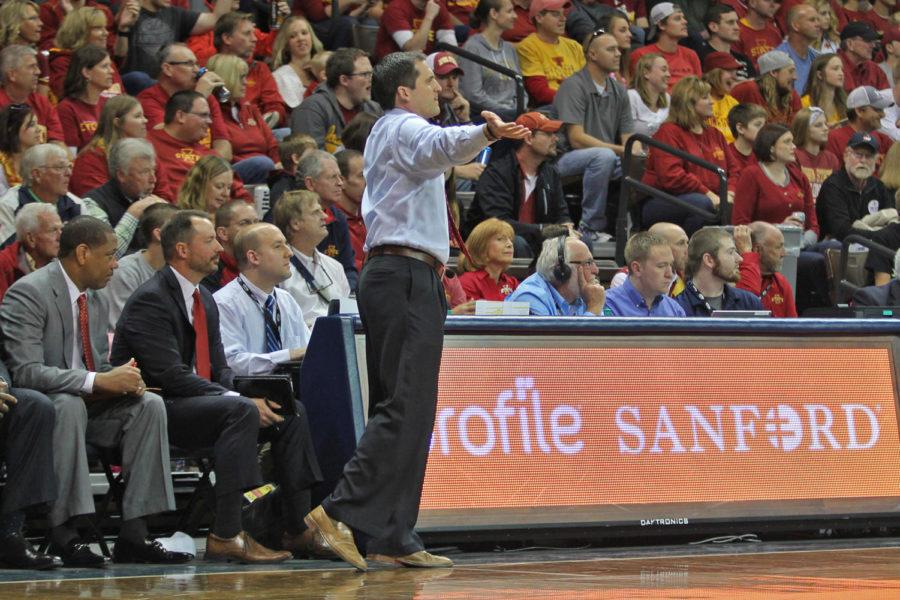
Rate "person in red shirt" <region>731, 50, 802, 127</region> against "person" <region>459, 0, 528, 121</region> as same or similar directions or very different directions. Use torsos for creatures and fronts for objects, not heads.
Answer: same or similar directions

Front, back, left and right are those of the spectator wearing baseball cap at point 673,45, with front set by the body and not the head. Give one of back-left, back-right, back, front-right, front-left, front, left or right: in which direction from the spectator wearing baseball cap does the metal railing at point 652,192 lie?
front-right

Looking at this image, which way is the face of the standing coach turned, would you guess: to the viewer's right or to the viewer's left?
to the viewer's right

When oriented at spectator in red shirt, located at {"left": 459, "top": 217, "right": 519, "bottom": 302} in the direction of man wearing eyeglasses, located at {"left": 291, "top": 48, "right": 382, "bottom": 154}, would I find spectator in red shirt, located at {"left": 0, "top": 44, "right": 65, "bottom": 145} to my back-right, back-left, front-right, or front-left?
front-left

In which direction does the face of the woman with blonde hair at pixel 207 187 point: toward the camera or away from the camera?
toward the camera

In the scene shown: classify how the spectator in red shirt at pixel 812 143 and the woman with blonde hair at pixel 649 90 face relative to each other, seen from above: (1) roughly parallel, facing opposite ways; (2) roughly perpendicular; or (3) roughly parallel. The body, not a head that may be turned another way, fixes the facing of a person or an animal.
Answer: roughly parallel

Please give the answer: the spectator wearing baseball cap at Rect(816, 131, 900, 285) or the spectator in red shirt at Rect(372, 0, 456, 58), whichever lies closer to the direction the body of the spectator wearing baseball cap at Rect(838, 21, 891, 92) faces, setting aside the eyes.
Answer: the spectator wearing baseball cap

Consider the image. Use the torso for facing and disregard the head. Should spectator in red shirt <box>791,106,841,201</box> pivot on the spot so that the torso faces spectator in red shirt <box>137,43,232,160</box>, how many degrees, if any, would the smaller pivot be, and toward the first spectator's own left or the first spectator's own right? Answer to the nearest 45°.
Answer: approximately 90° to the first spectator's own right

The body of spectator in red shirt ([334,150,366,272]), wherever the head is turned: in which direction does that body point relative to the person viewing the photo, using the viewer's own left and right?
facing the viewer and to the right of the viewer

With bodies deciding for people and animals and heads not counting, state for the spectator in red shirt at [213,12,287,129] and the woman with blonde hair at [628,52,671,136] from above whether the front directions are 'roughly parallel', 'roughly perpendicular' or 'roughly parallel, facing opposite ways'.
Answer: roughly parallel

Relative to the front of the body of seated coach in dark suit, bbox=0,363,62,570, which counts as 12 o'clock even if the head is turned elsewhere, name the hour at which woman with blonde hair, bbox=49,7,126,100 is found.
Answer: The woman with blonde hair is roughly at 9 o'clock from the seated coach in dark suit.

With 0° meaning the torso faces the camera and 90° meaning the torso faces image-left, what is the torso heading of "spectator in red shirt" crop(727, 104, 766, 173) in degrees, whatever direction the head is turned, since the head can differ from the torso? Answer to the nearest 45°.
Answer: approximately 315°

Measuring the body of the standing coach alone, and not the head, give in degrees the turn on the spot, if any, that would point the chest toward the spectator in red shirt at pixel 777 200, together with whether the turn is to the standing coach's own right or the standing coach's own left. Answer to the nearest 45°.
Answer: approximately 45° to the standing coach's own left

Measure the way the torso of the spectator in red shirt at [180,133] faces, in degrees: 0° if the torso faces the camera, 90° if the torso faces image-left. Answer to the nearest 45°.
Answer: approximately 315°

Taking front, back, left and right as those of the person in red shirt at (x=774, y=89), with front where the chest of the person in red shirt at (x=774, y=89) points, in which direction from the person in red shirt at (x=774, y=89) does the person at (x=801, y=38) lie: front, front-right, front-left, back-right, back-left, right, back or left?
back-left
